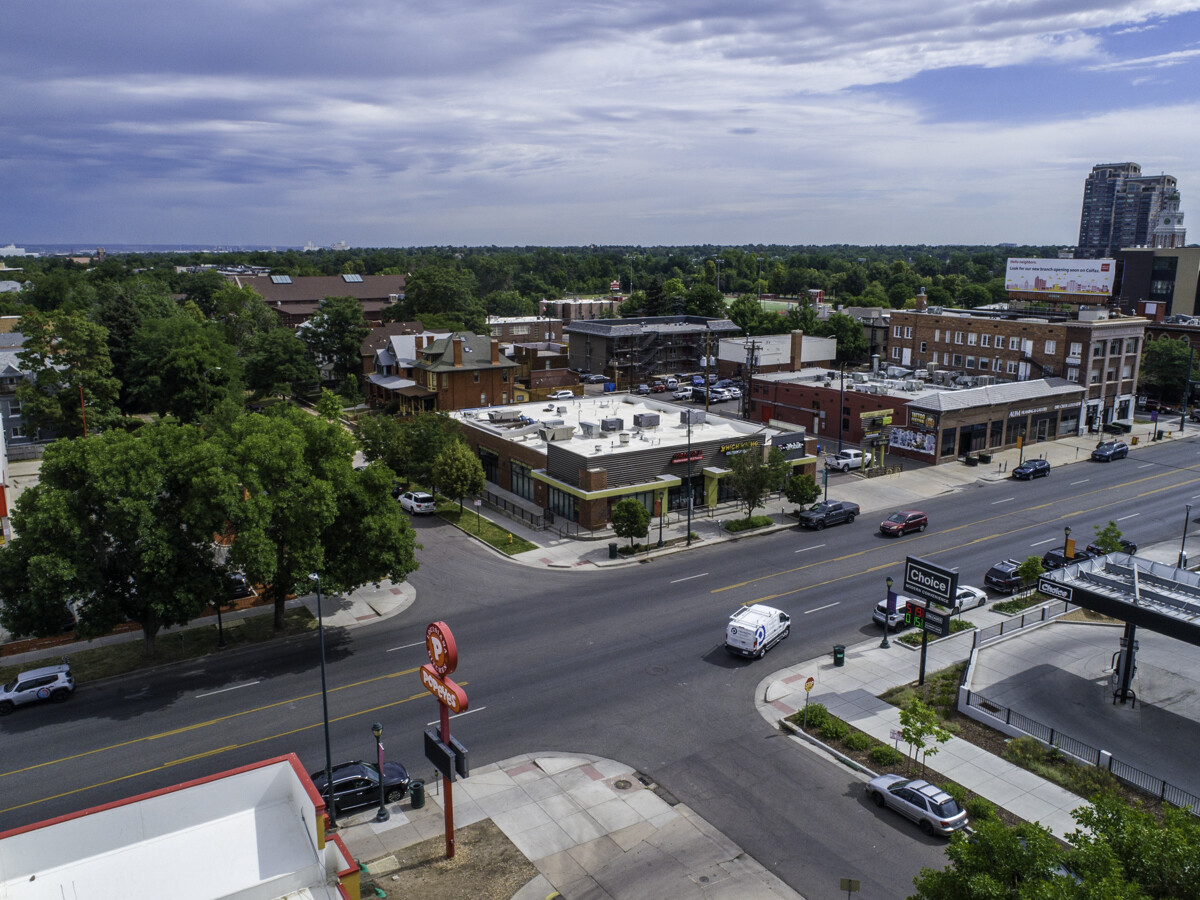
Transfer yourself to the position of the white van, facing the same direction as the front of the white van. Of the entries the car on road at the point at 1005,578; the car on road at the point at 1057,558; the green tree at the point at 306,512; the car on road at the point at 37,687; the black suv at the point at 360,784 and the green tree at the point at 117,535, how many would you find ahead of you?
2

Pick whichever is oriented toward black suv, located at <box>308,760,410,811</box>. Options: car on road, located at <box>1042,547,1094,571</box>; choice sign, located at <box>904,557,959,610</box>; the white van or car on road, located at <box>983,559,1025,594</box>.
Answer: the choice sign

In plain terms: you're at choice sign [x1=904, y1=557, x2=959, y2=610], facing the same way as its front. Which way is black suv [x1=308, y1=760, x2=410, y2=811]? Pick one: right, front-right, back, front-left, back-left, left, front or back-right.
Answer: front

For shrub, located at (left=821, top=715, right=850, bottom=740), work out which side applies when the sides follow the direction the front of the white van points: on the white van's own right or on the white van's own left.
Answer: on the white van's own right

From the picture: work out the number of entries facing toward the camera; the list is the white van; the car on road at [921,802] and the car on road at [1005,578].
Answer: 0

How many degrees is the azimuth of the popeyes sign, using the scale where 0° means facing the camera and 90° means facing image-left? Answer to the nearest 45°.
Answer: approximately 45°

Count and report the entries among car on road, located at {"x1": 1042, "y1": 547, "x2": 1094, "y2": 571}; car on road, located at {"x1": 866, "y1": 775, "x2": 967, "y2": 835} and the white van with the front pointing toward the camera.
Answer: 0

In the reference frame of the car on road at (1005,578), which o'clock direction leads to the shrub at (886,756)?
The shrub is roughly at 5 o'clock from the car on road.

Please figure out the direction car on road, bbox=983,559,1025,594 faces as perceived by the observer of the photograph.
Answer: facing away from the viewer and to the right of the viewer

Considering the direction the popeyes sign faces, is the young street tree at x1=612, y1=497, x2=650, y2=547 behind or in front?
behind

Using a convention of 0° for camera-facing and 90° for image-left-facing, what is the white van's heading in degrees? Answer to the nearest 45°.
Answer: approximately 225°

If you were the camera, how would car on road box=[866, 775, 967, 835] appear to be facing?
facing away from the viewer and to the left of the viewer

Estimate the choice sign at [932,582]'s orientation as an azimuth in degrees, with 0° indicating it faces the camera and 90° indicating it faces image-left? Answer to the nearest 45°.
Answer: approximately 45°

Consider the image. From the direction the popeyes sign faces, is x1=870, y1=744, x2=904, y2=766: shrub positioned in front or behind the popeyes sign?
behind

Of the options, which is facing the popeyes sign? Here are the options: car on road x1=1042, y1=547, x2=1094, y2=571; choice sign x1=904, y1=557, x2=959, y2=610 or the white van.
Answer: the choice sign
